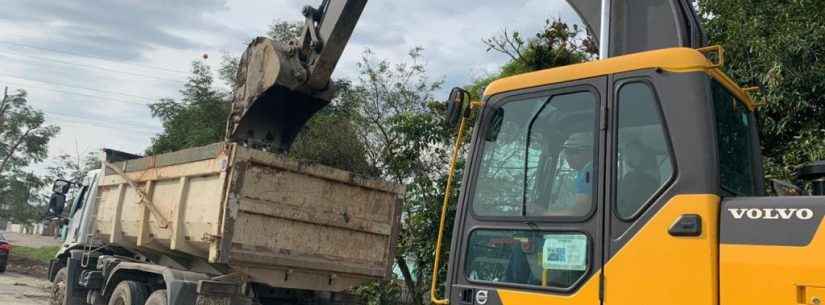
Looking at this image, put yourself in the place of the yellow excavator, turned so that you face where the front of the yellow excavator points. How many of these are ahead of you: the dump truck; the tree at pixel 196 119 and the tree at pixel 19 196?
3

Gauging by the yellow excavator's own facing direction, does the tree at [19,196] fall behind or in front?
in front

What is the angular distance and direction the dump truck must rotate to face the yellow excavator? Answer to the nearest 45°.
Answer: approximately 180°

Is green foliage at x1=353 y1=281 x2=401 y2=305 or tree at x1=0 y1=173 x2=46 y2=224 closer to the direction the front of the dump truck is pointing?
the tree

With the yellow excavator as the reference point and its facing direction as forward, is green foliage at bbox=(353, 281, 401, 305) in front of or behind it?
in front

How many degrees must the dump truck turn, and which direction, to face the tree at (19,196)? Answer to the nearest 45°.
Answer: approximately 45° to its right

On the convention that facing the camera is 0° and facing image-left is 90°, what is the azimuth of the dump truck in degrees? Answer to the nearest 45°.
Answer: approximately 135°

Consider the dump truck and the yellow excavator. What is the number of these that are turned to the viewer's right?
0
